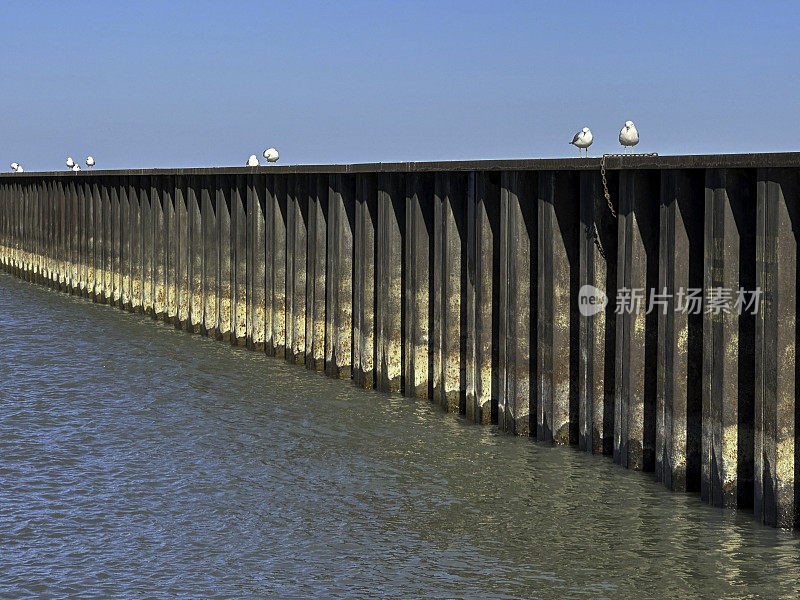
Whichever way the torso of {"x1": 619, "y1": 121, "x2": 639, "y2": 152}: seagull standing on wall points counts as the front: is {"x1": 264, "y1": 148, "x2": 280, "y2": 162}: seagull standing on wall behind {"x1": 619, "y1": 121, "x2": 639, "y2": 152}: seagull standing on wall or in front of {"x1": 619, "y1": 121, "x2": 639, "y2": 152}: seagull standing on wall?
behind

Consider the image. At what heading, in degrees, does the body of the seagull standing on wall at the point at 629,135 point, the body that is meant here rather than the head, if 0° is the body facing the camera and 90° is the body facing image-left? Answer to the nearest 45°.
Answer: approximately 0°

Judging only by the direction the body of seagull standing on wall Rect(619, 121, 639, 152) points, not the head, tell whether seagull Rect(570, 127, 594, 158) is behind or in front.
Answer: behind
